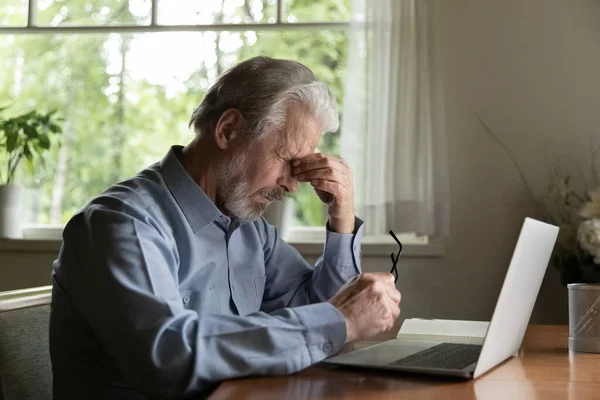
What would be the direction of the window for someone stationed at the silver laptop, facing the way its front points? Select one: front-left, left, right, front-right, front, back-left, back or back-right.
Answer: front-right

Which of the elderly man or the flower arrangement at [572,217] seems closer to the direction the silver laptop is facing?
the elderly man

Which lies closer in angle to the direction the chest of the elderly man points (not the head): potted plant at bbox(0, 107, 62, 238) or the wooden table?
the wooden table

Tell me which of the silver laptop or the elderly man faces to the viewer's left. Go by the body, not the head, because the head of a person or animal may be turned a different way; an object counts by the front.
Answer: the silver laptop

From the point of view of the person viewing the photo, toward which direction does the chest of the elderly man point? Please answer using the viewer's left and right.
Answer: facing the viewer and to the right of the viewer

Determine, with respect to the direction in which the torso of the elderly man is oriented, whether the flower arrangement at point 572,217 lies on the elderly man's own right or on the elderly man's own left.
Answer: on the elderly man's own left

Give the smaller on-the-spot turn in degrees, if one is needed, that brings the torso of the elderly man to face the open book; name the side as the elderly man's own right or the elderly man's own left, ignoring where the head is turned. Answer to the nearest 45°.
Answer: approximately 45° to the elderly man's own left

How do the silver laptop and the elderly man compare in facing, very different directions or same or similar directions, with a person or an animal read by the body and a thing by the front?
very different directions

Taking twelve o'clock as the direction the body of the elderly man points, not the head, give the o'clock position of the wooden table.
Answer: The wooden table is roughly at 12 o'clock from the elderly man.

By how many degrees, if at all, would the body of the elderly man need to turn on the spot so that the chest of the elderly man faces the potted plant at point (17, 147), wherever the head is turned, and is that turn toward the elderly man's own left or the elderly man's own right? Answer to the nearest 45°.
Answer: approximately 180°

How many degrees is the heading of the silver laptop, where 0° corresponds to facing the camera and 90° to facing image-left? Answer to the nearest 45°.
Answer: approximately 90°
